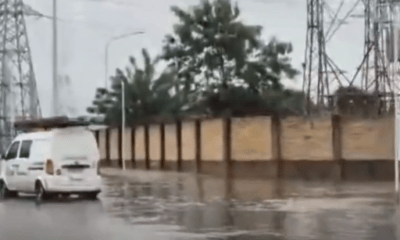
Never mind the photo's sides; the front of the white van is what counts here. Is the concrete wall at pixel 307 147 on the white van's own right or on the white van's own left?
on the white van's own right

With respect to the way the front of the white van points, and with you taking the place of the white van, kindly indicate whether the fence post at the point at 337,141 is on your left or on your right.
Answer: on your right

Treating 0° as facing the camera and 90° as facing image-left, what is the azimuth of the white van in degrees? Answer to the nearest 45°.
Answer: approximately 135°

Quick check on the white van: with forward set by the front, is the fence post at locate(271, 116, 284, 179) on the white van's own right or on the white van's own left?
on the white van's own right

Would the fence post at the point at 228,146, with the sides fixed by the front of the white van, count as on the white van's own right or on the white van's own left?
on the white van's own right
